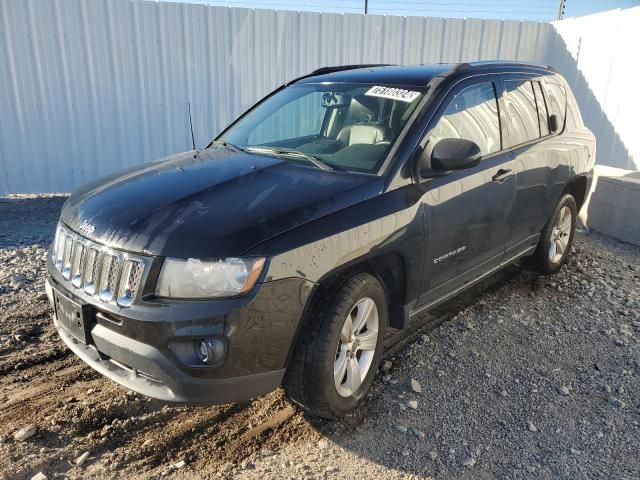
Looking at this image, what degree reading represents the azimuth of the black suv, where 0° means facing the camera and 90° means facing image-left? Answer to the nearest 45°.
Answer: approximately 45°
